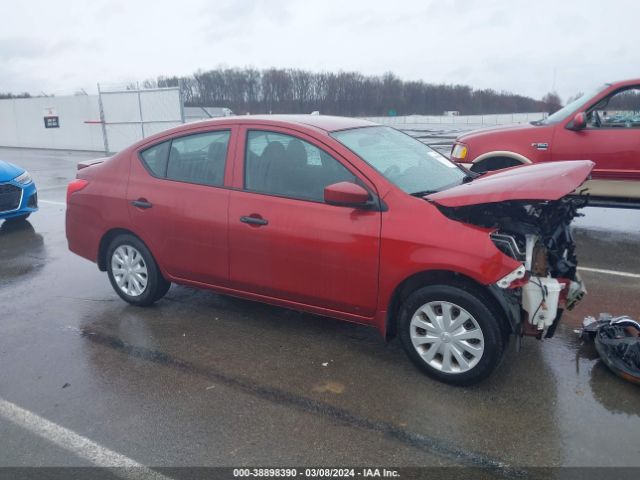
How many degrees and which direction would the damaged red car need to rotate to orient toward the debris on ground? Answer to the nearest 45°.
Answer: approximately 45° to its left

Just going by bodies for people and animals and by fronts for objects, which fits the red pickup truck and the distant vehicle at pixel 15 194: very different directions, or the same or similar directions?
very different directions

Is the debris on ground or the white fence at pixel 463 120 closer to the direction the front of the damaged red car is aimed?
the debris on ground

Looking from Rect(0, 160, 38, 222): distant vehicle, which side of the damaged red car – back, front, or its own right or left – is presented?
back

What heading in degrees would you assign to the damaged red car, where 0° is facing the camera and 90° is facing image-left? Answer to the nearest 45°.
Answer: approximately 315°

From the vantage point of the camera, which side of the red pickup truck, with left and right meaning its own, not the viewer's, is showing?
left

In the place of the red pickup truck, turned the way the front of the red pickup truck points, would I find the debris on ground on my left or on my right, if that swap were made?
on my left

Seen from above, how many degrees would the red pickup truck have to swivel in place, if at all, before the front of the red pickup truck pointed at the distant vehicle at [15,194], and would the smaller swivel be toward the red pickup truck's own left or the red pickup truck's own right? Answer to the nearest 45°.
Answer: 0° — it already faces it

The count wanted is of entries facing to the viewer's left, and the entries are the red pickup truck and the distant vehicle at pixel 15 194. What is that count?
1

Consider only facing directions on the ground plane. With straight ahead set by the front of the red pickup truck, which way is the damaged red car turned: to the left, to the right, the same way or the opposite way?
the opposite way
